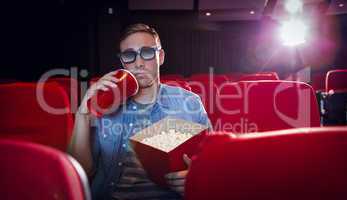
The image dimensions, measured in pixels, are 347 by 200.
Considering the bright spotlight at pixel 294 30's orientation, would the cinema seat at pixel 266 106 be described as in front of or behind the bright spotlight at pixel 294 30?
in front

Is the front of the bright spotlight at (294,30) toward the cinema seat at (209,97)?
yes

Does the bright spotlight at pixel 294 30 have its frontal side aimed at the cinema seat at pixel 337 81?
yes

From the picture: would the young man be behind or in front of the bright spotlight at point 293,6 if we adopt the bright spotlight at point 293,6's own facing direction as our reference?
in front

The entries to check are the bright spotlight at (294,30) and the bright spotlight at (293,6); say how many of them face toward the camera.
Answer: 2

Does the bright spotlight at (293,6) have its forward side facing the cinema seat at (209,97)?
yes

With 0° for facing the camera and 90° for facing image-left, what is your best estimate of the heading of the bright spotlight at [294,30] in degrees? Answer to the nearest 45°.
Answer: approximately 0°

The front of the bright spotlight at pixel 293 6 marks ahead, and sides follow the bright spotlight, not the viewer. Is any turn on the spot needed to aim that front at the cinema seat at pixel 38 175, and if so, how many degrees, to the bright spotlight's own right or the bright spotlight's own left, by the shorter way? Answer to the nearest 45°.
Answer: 0° — it already faces it
